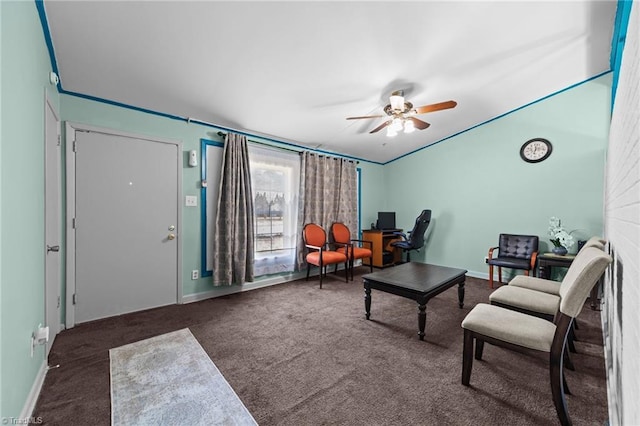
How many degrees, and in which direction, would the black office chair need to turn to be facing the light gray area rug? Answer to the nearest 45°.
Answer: approximately 45° to its left

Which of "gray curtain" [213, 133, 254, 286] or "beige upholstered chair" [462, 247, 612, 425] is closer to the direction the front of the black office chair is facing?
the gray curtain

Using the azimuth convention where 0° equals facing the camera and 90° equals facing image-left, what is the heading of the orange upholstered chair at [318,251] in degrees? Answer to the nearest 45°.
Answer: approximately 315°

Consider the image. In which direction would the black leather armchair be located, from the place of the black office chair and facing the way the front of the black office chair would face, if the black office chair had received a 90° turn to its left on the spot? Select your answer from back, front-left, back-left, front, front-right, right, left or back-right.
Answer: left

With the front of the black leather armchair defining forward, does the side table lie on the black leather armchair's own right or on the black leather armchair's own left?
on the black leather armchair's own left

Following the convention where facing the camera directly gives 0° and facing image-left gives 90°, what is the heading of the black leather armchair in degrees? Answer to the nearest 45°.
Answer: approximately 45°

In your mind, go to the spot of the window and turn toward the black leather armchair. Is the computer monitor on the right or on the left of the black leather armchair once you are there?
left

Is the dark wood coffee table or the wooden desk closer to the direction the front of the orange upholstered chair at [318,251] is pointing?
the dark wood coffee table

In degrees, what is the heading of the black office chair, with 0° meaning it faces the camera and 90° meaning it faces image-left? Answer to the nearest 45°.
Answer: approximately 90°

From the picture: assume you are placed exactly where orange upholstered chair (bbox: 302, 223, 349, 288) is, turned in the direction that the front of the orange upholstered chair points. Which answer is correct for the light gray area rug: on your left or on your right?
on your right

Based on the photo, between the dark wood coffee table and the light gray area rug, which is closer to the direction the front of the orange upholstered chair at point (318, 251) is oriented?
the dark wood coffee table
